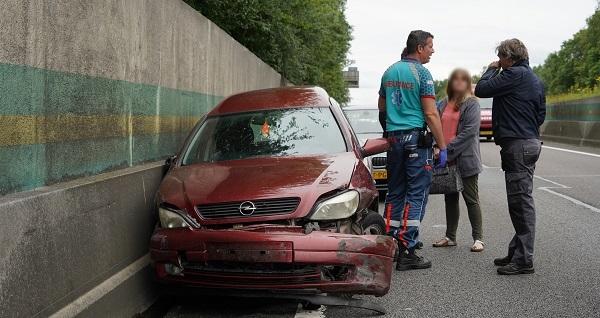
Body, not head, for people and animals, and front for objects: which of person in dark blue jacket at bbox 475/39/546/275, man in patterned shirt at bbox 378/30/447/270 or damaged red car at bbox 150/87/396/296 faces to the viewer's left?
the person in dark blue jacket

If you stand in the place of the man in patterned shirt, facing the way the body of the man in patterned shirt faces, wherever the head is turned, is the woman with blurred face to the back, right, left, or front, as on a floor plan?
front

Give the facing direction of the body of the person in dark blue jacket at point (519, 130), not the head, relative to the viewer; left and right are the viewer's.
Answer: facing to the left of the viewer

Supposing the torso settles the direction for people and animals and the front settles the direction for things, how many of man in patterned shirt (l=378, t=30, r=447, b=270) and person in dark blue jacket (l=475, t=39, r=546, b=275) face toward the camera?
0

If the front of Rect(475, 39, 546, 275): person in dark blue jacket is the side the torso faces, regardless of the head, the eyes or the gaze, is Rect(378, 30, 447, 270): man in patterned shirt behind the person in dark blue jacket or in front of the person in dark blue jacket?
in front

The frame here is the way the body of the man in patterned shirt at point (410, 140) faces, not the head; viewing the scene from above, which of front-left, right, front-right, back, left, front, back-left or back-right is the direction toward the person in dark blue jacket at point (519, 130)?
front-right

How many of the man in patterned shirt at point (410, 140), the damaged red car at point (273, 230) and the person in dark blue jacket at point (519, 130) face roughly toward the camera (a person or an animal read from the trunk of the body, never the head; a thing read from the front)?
1

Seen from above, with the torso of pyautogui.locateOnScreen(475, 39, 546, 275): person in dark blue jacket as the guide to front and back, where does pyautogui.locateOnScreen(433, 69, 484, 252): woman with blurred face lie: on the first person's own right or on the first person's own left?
on the first person's own right

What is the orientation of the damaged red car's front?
toward the camera

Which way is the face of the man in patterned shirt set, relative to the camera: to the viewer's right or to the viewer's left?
to the viewer's right

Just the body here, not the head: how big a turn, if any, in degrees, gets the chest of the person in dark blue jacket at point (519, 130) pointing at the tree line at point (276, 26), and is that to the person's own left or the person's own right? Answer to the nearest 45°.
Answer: approximately 45° to the person's own right
